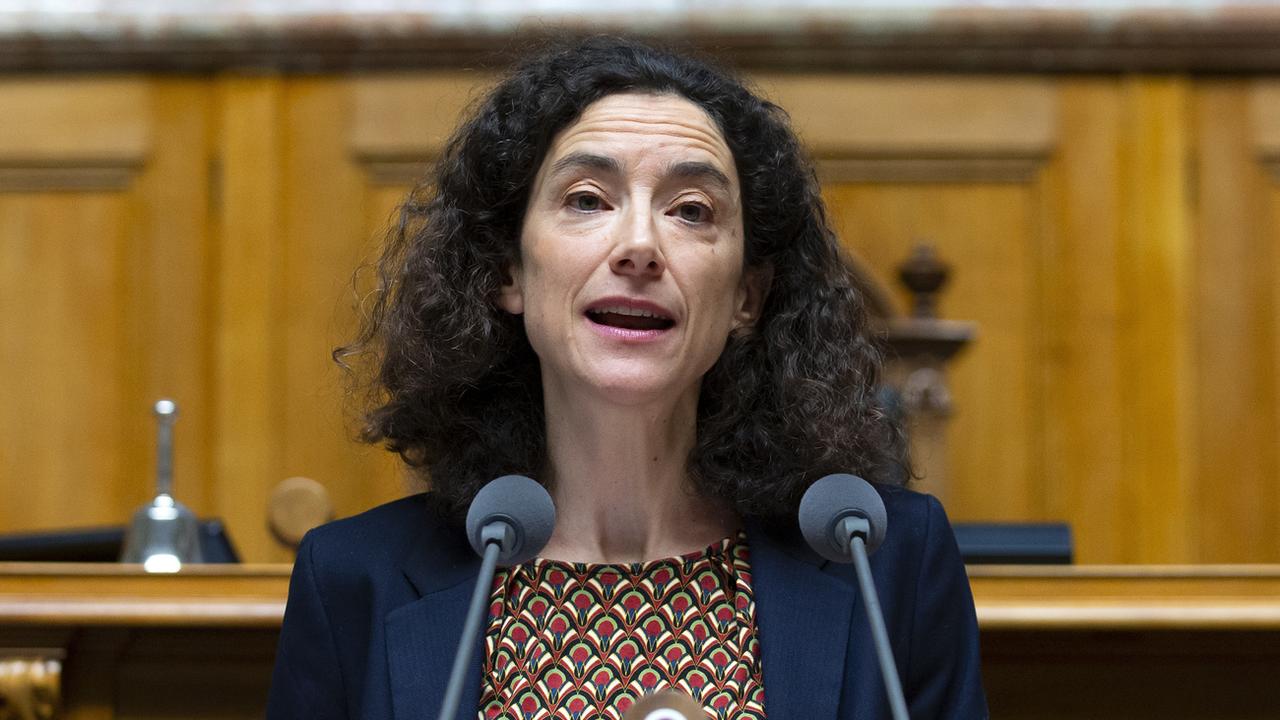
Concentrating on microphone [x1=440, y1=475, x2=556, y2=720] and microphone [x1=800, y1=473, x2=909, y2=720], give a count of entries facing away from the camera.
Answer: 2

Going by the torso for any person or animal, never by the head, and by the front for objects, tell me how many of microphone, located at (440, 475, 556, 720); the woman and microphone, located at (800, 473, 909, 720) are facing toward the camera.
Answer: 1

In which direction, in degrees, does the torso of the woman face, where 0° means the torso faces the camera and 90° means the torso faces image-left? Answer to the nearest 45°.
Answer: approximately 0°

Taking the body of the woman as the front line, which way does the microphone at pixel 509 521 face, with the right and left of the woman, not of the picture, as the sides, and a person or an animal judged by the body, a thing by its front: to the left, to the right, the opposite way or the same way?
the opposite way

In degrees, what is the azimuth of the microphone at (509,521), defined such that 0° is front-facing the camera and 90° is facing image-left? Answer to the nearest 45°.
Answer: approximately 180°

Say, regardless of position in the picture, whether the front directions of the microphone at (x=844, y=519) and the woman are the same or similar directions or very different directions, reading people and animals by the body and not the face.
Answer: very different directions

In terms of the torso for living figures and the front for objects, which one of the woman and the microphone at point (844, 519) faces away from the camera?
the microphone

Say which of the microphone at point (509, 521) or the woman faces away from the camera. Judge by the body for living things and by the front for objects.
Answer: the microphone

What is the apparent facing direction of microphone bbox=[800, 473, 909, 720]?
away from the camera
